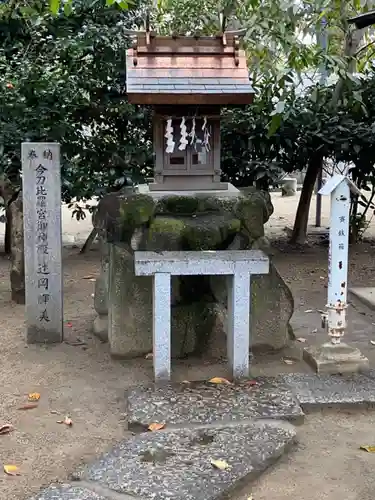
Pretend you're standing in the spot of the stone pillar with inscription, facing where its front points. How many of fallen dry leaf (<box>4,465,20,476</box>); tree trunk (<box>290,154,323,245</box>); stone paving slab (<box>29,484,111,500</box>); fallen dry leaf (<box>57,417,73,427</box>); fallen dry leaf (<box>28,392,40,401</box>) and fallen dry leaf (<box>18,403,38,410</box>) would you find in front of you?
5

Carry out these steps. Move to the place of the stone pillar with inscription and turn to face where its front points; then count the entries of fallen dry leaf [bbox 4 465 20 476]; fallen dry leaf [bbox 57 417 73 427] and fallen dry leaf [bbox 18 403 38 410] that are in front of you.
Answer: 3

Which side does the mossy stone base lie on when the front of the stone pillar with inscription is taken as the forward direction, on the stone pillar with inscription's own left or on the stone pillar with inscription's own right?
on the stone pillar with inscription's own left

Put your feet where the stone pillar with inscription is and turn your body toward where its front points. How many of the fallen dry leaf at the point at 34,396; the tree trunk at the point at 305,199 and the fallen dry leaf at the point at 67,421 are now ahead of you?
2

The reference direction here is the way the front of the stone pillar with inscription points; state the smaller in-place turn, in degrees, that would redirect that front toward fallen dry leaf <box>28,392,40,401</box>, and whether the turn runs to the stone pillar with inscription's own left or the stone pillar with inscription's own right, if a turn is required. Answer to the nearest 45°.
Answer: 0° — it already faces it

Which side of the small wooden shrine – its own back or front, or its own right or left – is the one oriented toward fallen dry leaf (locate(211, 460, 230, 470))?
front

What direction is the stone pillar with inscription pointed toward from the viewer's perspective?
toward the camera

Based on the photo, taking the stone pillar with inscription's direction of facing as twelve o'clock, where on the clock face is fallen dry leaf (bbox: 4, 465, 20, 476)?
The fallen dry leaf is roughly at 12 o'clock from the stone pillar with inscription.

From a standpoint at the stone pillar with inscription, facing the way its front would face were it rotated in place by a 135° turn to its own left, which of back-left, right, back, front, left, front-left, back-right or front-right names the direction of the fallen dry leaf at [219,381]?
right

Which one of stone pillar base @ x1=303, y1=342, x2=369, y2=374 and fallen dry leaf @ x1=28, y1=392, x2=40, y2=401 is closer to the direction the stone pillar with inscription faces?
the fallen dry leaf

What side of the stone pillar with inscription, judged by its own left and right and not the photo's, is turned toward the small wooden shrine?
left

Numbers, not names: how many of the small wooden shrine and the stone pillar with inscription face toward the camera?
2

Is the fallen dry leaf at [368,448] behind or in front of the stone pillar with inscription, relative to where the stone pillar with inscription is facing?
in front
